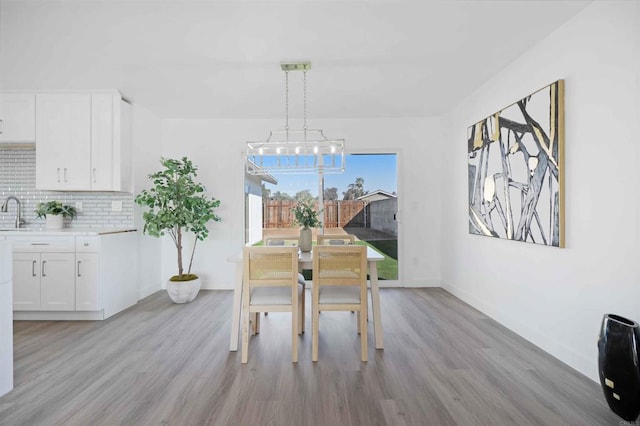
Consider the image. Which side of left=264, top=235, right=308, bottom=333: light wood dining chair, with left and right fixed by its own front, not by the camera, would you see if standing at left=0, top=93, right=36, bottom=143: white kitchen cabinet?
right

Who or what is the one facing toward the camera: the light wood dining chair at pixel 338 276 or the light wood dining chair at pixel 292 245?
the light wood dining chair at pixel 292 245

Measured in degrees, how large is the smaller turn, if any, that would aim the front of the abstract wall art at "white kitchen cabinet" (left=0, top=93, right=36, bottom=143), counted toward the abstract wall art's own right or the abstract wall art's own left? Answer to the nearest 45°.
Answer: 0° — it already faces it

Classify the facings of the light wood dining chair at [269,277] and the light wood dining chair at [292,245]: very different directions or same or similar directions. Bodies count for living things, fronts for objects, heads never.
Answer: very different directions

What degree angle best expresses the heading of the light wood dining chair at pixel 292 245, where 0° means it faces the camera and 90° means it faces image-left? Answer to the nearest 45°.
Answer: approximately 0°

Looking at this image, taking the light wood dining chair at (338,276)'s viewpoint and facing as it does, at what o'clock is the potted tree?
The potted tree is roughly at 10 o'clock from the light wood dining chair.

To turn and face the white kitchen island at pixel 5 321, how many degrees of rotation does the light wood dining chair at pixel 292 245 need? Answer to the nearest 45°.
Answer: approximately 45° to its right

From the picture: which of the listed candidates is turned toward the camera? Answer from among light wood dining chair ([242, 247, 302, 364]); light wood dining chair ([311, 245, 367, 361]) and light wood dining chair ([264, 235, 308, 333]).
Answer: light wood dining chair ([264, 235, 308, 333])

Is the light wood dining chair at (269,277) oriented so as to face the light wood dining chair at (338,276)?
no

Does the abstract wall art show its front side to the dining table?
yes

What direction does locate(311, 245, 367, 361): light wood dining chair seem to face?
away from the camera

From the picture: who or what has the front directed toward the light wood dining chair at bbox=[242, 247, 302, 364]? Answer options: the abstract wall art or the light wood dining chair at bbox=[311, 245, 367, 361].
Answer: the abstract wall art

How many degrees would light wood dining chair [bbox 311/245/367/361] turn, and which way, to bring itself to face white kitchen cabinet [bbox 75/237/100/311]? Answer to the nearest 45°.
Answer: approximately 90° to its left

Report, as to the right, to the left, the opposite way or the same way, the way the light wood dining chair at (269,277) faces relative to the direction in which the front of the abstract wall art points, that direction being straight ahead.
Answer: to the right

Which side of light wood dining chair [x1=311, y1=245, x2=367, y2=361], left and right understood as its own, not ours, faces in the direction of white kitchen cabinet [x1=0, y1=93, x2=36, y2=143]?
left

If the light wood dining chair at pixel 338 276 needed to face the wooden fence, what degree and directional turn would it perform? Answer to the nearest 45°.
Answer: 0° — it already faces it

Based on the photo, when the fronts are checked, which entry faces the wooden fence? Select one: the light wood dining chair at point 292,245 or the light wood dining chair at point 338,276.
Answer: the light wood dining chair at point 338,276

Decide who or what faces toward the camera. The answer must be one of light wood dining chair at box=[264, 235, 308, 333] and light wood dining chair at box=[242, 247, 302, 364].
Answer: light wood dining chair at box=[264, 235, 308, 333]

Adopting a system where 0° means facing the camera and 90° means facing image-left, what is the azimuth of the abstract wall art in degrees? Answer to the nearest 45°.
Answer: approximately 45°

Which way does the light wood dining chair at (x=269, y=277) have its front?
away from the camera
